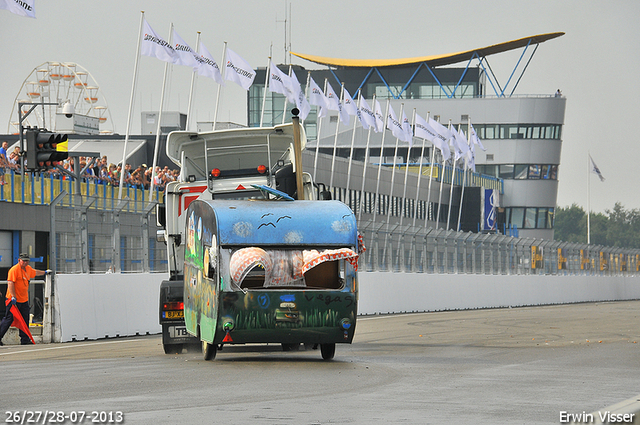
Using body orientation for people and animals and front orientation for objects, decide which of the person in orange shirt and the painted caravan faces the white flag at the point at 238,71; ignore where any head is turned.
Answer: the painted caravan

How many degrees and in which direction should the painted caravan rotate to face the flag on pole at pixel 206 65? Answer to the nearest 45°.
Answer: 0° — it already faces it

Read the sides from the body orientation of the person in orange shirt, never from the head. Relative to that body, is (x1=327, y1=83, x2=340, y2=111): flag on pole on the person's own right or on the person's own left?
on the person's own left

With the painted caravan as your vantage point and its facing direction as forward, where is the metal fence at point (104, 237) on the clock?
The metal fence is roughly at 11 o'clock from the painted caravan.

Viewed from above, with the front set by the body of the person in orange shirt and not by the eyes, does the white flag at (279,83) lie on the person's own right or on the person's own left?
on the person's own left

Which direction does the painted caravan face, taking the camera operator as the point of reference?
facing away from the viewer

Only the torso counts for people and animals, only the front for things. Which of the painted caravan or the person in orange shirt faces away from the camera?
the painted caravan

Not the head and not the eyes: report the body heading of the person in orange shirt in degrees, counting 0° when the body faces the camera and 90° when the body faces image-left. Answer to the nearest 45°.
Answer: approximately 315°

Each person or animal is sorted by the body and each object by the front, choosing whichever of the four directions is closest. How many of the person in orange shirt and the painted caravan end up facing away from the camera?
1

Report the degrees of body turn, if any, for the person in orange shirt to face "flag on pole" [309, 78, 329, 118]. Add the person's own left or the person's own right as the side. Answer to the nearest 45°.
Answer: approximately 90° to the person's own left
